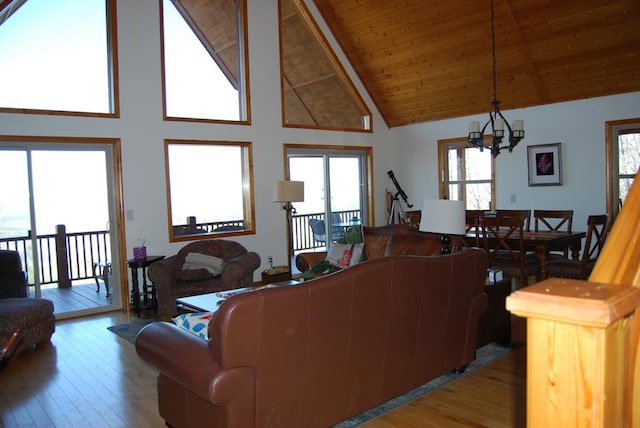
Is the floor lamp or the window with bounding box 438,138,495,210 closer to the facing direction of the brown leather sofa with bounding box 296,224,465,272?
the floor lamp

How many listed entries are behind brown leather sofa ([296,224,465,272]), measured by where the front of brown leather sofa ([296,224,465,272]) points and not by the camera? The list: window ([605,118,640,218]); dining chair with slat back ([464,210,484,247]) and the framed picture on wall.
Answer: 3

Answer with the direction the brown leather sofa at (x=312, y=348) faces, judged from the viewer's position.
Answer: facing away from the viewer and to the left of the viewer

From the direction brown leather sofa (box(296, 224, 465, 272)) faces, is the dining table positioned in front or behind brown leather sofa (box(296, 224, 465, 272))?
behind

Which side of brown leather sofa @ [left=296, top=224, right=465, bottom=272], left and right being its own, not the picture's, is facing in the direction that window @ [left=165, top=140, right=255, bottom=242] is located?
right

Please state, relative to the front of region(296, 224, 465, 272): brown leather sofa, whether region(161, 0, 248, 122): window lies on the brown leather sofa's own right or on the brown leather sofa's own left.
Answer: on the brown leather sofa's own right

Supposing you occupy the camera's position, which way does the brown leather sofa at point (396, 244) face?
facing the viewer and to the left of the viewer

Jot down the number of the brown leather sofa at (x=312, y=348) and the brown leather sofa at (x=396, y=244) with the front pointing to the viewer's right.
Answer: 0

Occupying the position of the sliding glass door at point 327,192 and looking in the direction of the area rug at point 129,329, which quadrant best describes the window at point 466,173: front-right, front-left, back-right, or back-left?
back-left

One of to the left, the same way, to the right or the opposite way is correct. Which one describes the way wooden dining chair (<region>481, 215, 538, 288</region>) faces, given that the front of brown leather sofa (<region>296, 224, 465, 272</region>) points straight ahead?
the opposite way

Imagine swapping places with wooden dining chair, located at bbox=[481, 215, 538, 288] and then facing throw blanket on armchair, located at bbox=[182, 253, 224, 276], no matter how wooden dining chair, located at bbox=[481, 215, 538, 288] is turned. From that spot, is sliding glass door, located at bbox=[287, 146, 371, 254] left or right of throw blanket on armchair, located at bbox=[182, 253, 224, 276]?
right

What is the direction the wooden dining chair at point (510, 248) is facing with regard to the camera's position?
facing away from the viewer and to the right of the viewer
